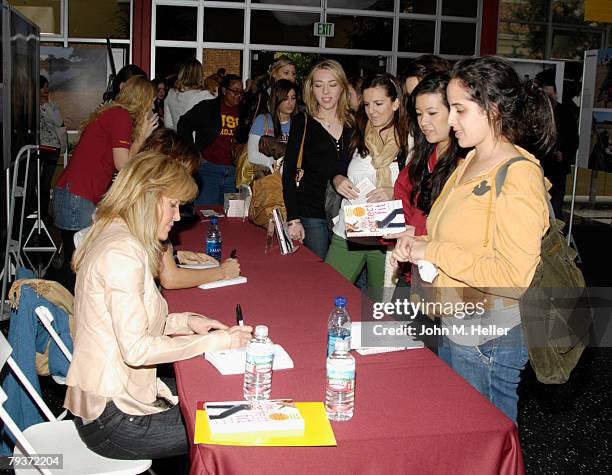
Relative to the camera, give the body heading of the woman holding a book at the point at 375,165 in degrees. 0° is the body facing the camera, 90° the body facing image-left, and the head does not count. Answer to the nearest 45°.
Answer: approximately 45°

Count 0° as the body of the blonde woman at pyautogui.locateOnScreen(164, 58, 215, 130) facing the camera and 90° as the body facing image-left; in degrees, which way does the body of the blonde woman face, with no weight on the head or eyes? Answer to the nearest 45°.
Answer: approximately 180°

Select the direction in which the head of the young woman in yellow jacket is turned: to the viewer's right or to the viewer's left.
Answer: to the viewer's left

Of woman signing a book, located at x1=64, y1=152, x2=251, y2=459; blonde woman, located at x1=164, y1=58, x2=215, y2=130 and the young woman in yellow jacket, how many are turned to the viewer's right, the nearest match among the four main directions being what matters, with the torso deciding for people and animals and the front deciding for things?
1

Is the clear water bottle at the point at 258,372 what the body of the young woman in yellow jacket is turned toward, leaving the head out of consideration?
yes

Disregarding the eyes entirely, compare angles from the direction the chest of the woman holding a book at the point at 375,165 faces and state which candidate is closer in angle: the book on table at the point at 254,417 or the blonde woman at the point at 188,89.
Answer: the book on table

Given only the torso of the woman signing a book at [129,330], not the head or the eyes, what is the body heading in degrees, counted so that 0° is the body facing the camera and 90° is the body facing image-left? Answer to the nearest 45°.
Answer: approximately 270°

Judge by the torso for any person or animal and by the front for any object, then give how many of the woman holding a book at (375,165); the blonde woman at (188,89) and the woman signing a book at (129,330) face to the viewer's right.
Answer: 1

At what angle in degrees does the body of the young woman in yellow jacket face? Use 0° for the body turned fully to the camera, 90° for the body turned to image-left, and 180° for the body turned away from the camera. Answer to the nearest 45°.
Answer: approximately 45°

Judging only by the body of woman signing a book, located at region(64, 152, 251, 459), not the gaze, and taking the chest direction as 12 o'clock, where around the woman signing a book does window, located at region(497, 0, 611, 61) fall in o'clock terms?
The window is roughly at 10 o'clock from the woman signing a book.

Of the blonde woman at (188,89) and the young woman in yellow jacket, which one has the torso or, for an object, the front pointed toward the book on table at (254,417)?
the young woman in yellow jacket

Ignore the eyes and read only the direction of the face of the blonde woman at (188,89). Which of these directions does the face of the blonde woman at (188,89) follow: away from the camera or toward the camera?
away from the camera

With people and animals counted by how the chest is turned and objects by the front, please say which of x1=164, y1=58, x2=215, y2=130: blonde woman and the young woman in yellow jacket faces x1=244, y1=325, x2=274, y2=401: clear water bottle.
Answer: the young woman in yellow jacket

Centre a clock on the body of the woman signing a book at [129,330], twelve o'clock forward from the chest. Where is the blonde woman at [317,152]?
The blonde woman is roughly at 10 o'clock from the woman signing a book.
